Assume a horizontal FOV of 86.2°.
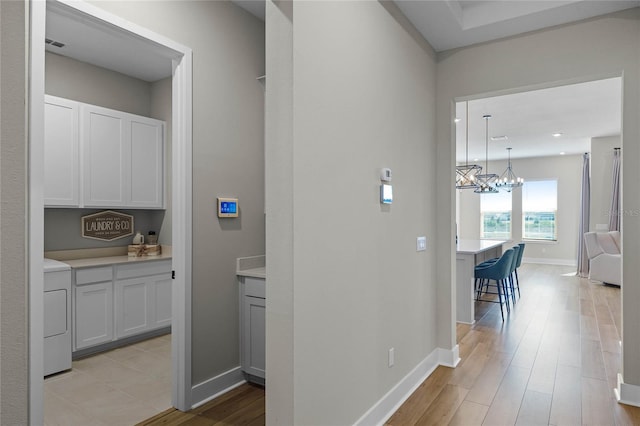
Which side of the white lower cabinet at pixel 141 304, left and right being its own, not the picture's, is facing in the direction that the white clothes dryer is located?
right

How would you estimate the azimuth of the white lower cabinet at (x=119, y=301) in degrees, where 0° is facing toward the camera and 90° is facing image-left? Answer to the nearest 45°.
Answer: approximately 315°

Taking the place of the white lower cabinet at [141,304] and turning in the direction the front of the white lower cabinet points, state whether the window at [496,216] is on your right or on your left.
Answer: on your left

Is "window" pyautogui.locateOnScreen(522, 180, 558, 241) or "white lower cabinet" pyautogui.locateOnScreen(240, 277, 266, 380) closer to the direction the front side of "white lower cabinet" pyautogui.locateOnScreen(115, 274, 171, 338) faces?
the white lower cabinet

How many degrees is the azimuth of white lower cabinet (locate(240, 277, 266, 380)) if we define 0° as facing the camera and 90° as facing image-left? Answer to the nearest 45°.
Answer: approximately 45°

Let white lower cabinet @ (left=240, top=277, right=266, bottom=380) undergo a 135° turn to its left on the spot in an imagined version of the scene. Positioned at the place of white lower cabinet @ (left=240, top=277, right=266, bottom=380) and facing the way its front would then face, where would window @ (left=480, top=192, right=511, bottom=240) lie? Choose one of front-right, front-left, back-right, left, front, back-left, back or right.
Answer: front-left
